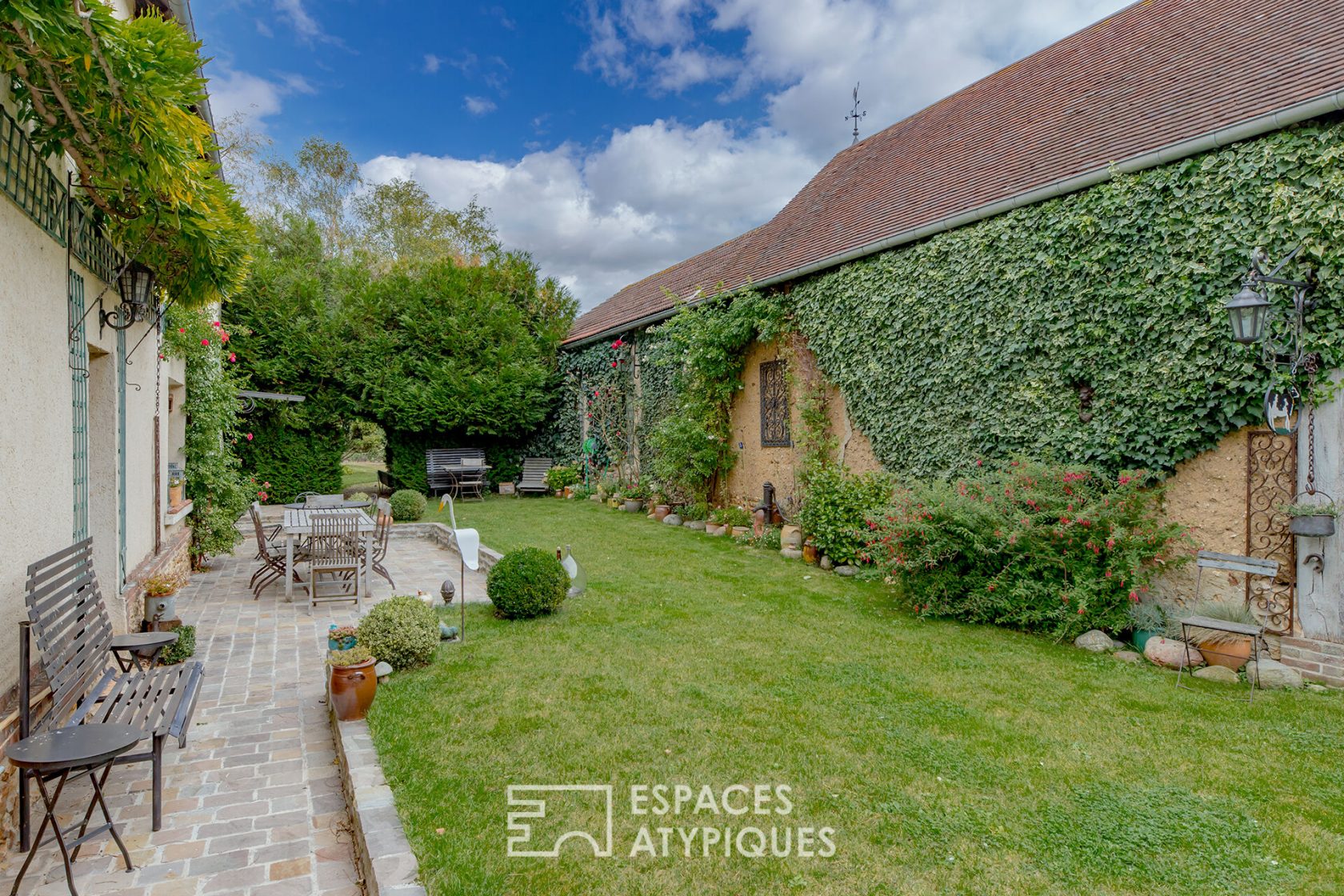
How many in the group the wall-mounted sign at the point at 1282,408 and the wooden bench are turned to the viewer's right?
1

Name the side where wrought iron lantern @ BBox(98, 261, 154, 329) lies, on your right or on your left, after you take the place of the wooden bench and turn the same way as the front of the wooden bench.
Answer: on your left

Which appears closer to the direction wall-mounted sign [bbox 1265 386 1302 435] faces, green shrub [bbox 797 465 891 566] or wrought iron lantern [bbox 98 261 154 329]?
the wrought iron lantern

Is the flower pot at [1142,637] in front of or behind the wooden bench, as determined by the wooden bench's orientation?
in front

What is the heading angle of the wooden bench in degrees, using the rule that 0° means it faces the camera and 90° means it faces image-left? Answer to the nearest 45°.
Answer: approximately 270°

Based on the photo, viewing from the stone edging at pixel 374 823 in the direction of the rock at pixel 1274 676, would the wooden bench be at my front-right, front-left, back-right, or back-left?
back-left

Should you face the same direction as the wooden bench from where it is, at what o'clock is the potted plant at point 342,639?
The potted plant is roughly at 11 o'clock from the wooden bench.

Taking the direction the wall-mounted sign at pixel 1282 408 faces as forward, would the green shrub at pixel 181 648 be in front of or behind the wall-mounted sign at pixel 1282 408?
in front

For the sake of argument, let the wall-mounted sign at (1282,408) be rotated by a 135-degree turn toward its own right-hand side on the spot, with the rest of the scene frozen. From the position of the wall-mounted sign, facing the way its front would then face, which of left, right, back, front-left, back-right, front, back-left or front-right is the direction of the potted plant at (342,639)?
back-left

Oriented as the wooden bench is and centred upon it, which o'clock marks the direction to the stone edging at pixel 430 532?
The stone edging is roughly at 10 o'clock from the wooden bench.

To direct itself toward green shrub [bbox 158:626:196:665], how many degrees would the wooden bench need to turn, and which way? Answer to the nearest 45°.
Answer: approximately 90° to its left

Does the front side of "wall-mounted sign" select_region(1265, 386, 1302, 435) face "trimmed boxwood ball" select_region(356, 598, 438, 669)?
yes
